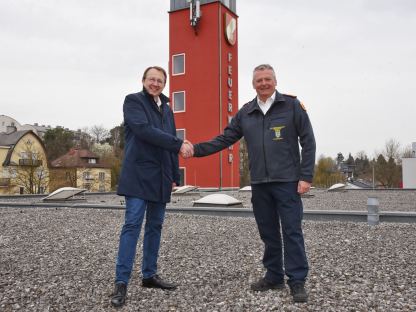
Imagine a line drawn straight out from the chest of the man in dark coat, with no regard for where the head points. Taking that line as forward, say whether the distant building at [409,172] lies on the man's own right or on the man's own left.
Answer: on the man's own left

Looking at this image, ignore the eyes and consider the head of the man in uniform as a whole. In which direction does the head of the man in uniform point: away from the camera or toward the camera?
toward the camera

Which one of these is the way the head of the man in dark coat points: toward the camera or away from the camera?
toward the camera

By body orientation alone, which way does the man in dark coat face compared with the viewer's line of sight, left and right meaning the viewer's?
facing the viewer and to the right of the viewer

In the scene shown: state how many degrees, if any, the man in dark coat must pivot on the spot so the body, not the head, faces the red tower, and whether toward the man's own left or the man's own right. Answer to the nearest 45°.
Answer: approximately 135° to the man's own left

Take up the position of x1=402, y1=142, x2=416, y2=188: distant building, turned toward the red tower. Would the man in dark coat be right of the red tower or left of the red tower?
left

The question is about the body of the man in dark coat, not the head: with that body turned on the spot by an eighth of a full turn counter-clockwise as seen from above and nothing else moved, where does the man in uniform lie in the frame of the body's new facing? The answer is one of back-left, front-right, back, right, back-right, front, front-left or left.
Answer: front
